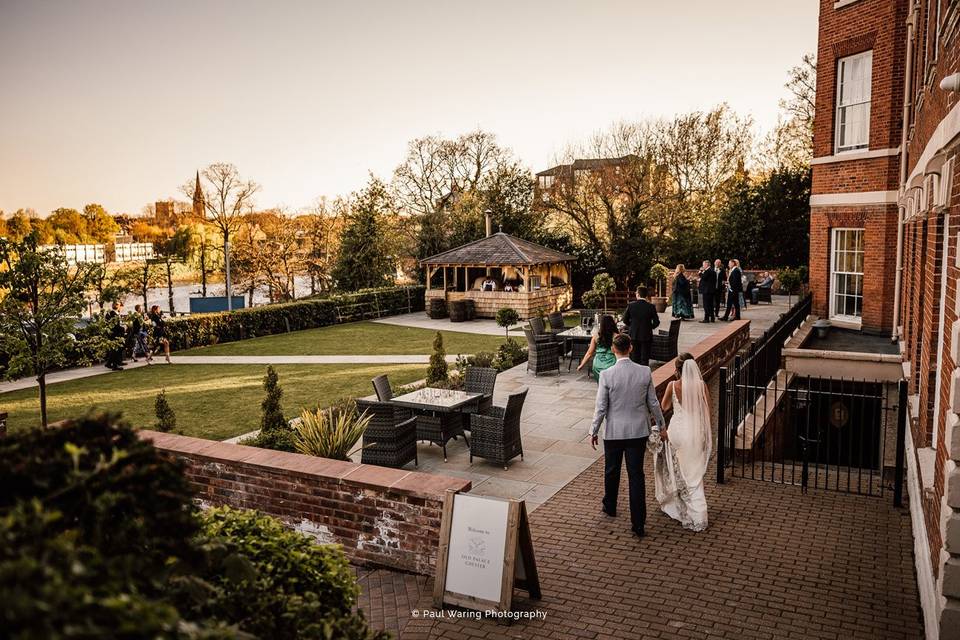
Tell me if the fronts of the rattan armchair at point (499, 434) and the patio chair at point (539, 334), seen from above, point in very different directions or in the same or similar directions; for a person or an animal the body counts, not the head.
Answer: very different directions

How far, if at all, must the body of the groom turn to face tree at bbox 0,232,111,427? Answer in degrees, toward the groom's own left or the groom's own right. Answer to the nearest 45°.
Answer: approximately 90° to the groom's own left

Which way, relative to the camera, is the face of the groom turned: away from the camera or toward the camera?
away from the camera

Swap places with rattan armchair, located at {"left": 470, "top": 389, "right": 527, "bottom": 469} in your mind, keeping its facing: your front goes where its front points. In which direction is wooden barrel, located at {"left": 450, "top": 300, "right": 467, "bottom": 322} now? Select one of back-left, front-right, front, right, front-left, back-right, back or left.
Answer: front-right

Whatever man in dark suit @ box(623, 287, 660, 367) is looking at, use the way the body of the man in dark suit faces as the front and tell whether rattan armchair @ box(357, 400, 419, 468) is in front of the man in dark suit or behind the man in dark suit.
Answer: behind

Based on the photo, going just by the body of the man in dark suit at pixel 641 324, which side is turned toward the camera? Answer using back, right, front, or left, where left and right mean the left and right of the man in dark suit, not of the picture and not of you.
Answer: back

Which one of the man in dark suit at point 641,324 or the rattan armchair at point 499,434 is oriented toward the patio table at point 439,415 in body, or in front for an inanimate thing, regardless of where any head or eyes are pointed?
the rattan armchair

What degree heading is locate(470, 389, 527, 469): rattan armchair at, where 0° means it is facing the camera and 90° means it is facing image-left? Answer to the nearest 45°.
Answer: approximately 135°

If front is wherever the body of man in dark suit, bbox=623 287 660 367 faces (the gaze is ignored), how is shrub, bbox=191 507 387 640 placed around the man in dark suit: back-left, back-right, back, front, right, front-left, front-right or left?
back

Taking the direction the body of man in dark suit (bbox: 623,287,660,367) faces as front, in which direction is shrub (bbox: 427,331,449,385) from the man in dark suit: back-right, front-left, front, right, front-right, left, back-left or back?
left

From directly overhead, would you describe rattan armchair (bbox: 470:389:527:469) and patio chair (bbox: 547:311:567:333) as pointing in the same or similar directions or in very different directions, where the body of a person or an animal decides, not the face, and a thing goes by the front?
very different directions

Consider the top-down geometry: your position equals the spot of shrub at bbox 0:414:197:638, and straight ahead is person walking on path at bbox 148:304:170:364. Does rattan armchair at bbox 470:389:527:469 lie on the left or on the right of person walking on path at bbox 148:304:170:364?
right

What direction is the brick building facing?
to the viewer's left

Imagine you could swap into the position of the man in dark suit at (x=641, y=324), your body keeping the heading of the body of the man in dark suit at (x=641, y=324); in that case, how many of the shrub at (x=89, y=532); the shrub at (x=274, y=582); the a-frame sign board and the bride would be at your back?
4

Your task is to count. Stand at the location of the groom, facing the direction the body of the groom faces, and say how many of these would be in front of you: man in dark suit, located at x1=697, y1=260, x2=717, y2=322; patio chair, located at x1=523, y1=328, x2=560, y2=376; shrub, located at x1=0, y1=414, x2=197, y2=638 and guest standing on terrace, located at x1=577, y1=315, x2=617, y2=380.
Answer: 3
